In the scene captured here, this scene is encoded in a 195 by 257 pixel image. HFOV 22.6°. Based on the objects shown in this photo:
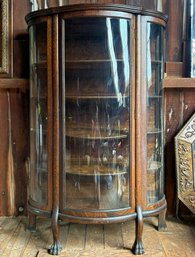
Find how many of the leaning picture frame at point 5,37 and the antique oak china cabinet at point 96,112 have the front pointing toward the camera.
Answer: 2

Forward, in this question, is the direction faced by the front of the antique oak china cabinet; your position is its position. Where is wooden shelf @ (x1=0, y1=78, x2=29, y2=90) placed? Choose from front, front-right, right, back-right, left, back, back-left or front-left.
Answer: back-right

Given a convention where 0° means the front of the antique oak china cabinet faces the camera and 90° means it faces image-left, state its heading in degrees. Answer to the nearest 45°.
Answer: approximately 0°
